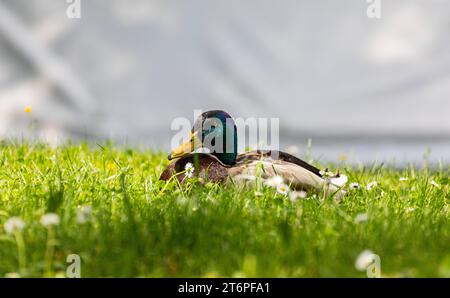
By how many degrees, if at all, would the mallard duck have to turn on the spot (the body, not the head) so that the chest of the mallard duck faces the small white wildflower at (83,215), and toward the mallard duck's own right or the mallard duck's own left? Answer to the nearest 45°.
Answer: approximately 45° to the mallard duck's own left

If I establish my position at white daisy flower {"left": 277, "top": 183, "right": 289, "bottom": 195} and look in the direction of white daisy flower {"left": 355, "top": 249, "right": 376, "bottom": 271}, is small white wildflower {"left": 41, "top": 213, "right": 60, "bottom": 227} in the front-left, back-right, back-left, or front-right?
front-right

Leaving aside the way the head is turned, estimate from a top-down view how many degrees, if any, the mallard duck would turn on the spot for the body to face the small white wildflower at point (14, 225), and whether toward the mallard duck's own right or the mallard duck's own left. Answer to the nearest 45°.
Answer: approximately 45° to the mallard duck's own left

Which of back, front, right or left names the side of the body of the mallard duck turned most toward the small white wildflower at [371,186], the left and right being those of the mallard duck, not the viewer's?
back

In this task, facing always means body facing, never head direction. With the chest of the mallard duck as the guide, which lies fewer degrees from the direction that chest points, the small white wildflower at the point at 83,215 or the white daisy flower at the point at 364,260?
the small white wildflower

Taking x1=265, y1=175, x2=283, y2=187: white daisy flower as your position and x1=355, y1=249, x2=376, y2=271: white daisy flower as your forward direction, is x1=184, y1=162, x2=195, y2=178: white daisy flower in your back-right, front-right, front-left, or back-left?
back-right

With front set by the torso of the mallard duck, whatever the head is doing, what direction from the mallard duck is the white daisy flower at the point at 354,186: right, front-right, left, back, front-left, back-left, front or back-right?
back

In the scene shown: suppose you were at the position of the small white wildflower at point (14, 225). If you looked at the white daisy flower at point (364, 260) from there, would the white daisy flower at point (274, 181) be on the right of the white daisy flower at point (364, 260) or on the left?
left

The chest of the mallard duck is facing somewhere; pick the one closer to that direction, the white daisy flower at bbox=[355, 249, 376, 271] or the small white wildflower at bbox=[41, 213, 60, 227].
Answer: the small white wildflower

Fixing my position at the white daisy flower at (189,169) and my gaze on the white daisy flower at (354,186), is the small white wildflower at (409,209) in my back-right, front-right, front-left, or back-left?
front-right

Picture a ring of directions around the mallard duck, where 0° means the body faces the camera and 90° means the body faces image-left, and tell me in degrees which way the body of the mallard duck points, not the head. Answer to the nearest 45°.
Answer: approximately 90°

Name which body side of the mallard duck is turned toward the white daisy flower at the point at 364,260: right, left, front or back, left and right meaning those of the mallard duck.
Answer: left
